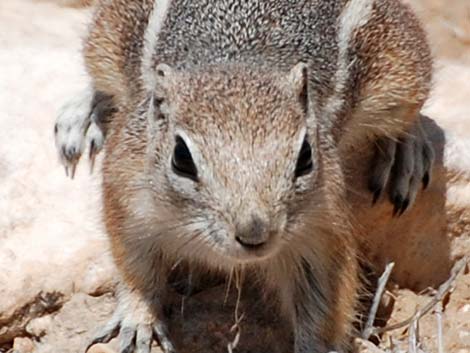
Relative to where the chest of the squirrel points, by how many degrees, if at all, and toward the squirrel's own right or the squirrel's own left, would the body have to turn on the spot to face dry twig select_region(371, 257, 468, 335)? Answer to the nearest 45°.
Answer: approximately 90° to the squirrel's own left

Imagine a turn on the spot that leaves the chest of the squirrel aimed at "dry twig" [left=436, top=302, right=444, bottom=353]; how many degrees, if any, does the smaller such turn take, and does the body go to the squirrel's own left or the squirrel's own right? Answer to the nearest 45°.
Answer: approximately 90° to the squirrel's own left

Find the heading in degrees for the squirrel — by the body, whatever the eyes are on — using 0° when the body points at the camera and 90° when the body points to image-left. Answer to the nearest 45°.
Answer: approximately 0°
